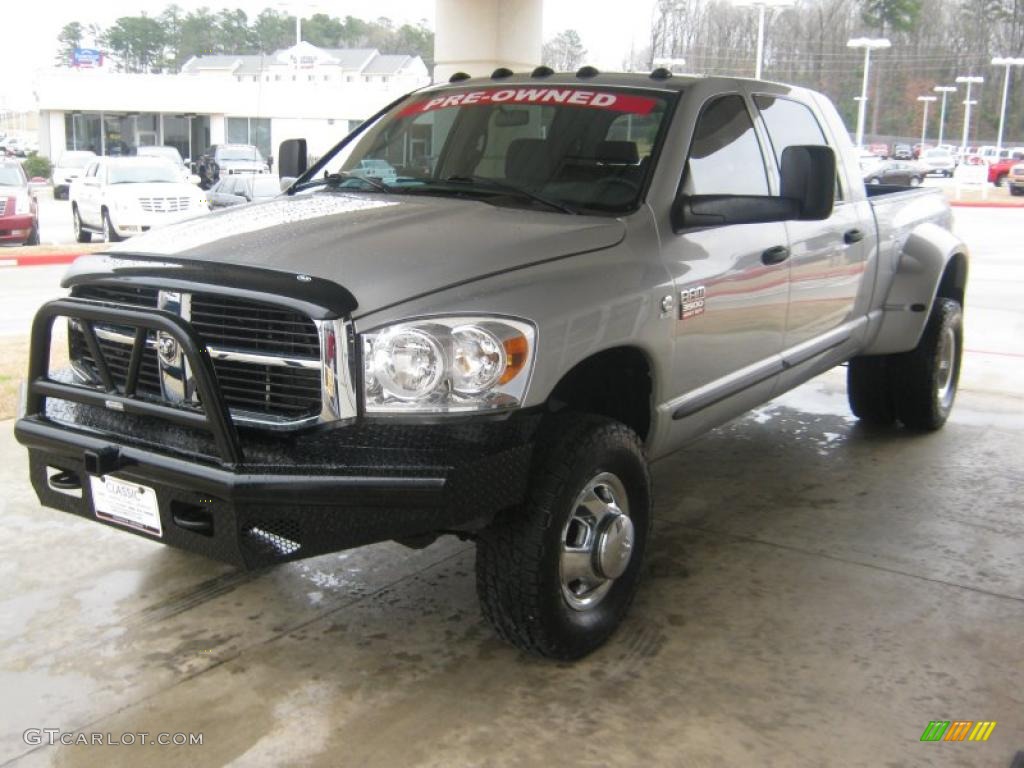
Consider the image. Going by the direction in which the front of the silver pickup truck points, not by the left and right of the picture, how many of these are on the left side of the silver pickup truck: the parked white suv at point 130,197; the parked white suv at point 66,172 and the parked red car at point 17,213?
0

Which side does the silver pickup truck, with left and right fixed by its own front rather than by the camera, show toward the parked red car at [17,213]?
right

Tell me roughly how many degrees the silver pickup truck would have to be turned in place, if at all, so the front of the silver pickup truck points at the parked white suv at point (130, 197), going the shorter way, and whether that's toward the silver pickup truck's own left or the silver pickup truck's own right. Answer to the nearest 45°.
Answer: approximately 135° to the silver pickup truck's own right

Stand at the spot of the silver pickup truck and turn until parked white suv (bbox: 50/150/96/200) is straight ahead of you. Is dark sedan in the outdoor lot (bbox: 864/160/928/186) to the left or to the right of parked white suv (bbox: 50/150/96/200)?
right

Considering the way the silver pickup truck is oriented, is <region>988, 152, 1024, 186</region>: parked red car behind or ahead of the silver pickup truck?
behind

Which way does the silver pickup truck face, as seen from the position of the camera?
facing the viewer and to the left of the viewer

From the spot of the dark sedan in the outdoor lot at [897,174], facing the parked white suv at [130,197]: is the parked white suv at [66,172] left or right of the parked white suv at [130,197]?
right

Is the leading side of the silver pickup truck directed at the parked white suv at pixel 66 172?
no
